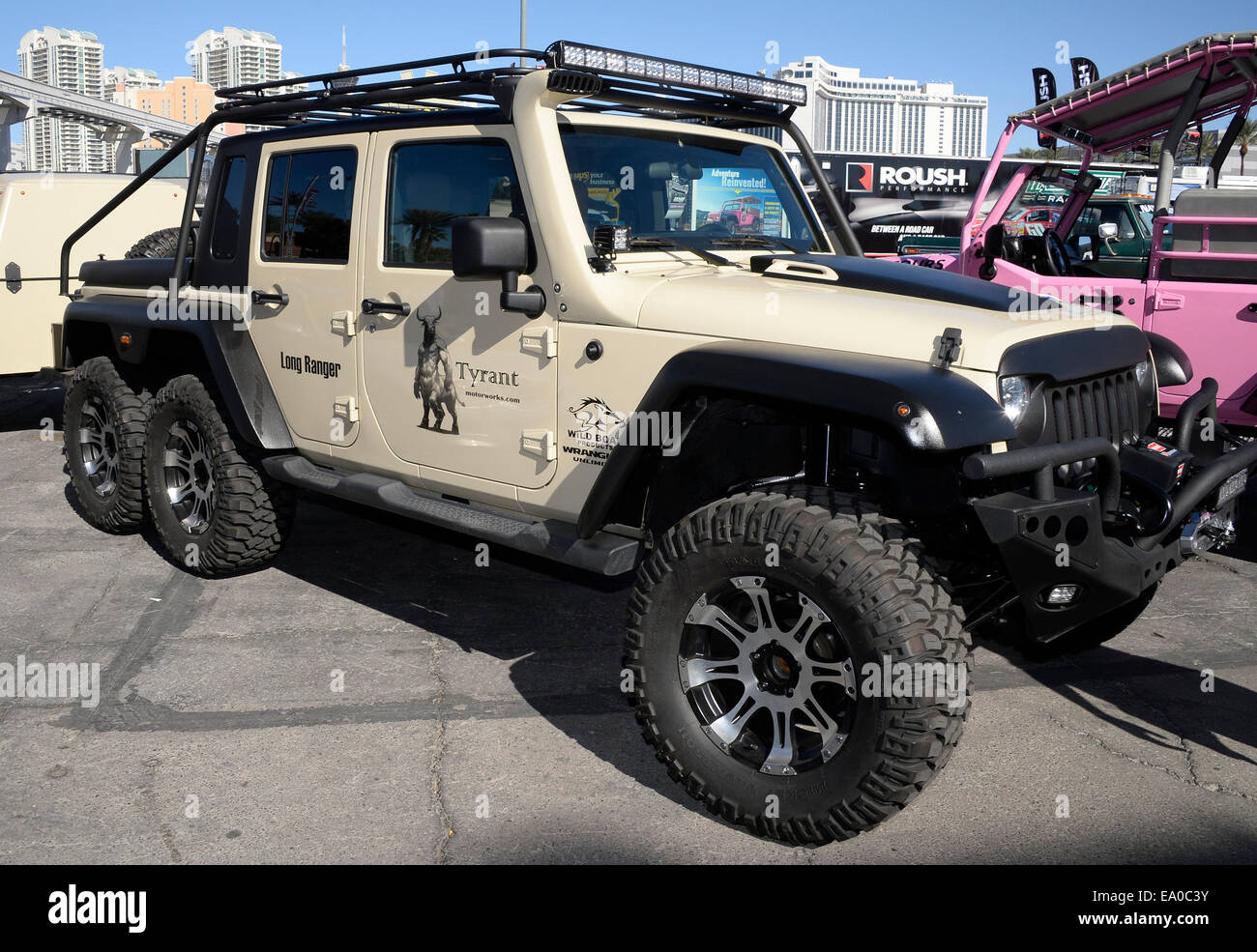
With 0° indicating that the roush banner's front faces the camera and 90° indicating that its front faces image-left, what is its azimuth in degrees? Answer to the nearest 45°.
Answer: approximately 0°

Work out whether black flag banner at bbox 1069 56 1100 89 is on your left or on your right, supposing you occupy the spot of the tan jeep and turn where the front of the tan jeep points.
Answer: on your left

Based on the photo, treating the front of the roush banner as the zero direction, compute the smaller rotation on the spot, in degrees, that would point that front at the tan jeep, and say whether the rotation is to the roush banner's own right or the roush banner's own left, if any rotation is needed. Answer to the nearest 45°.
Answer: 0° — it already faces it

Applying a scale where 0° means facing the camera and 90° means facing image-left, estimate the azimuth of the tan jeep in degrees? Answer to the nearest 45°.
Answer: approximately 315°
